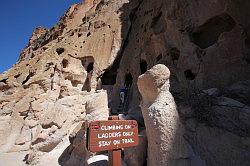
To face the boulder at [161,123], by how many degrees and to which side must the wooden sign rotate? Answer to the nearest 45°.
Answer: approximately 90° to its left

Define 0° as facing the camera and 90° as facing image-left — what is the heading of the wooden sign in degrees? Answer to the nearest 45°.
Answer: approximately 315°
